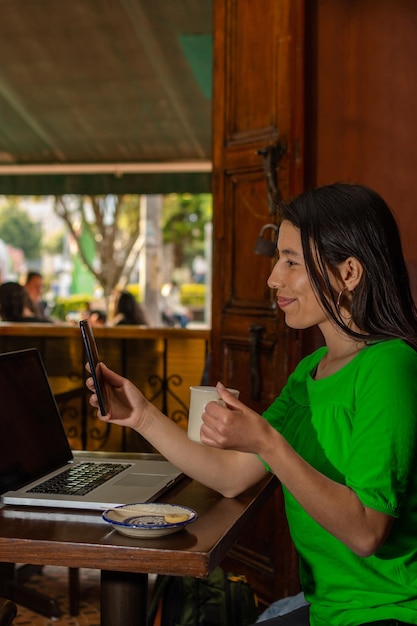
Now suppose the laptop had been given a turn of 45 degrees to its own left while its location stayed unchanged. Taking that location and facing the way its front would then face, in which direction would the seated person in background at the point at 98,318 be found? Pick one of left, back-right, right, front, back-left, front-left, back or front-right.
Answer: left

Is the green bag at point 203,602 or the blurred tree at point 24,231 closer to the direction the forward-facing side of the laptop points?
the green bag

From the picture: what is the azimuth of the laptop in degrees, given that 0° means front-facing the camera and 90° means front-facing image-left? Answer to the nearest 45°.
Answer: approximately 315°

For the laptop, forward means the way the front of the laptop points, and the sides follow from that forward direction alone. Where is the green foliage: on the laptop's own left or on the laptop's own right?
on the laptop's own left

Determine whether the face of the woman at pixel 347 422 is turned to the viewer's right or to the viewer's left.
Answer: to the viewer's left

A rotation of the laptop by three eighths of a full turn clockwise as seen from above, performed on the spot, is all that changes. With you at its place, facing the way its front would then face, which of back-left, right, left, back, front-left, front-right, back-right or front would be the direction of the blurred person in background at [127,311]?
right

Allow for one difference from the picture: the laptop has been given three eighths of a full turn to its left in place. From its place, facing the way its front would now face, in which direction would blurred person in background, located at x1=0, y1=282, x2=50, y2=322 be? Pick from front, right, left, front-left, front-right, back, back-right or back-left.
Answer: front

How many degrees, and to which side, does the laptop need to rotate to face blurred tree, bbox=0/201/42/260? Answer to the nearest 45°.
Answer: approximately 135° to its left

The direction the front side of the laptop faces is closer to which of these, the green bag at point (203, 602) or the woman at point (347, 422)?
the woman

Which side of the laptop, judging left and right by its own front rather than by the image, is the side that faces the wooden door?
left

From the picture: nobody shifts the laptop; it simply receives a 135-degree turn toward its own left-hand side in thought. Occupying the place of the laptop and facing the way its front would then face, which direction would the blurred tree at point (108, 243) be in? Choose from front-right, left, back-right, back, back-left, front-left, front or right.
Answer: front
